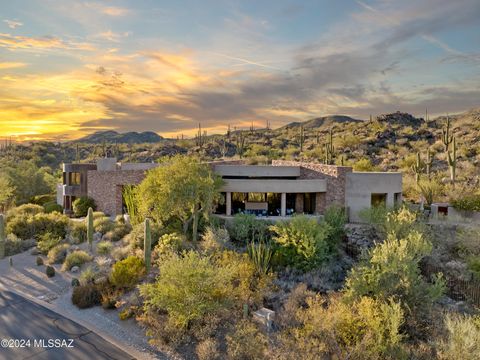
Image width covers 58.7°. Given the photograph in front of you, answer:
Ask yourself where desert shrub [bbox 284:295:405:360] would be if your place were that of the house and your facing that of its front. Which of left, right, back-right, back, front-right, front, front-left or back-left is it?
front

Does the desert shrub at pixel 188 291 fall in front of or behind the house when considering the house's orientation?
in front

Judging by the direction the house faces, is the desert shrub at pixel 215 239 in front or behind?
in front

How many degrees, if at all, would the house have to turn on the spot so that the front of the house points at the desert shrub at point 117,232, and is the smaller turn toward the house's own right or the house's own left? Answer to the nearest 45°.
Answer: approximately 90° to the house's own right

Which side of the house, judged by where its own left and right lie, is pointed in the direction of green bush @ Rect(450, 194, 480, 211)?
left

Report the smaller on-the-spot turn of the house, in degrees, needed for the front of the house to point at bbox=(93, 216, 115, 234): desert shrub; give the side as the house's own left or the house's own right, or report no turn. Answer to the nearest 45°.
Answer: approximately 90° to the house's own right

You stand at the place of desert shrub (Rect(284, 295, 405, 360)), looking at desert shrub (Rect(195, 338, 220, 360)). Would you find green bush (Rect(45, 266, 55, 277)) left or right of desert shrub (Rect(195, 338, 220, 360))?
right

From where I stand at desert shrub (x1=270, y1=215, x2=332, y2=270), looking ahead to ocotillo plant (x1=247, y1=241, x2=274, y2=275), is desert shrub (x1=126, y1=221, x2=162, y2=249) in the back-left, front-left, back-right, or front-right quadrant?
front-right

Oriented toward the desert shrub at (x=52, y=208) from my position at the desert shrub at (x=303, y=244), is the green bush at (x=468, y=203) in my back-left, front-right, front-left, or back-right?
back-right

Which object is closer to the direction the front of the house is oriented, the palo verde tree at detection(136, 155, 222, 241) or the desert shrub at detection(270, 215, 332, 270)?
the desert shrub

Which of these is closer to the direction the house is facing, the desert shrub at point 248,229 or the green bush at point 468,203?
the desert shrub

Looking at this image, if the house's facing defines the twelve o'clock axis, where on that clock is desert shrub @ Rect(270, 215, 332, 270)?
The desert shrub is roughly at 12 o'clock from the house.

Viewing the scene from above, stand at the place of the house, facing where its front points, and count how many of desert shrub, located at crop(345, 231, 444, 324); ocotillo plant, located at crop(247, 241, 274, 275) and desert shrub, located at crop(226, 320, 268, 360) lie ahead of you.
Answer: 3

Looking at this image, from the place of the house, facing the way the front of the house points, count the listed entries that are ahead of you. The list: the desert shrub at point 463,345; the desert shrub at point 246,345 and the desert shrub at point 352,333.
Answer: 3

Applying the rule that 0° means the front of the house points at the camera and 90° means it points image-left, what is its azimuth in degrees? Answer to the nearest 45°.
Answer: approximately 0°

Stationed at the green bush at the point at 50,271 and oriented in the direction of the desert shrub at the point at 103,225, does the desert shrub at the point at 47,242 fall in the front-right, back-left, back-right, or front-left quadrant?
front-left

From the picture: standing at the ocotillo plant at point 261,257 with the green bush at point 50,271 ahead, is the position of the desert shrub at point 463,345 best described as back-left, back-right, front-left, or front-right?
back-left
